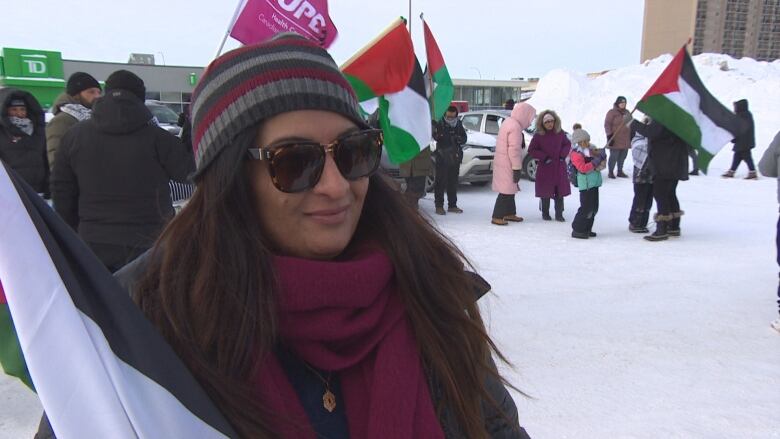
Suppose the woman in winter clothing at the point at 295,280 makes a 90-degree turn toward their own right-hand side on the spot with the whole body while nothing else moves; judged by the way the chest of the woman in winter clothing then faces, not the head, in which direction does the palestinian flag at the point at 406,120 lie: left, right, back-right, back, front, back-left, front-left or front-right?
back-right

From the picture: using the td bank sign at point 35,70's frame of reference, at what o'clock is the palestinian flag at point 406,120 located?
The palestinian flag is roughly at 12 o'clock from the td bank sign.

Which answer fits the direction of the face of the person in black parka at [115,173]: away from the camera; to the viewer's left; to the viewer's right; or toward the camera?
away from the camera

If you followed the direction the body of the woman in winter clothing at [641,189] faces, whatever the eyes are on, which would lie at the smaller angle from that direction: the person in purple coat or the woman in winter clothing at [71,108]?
the person in purple coat

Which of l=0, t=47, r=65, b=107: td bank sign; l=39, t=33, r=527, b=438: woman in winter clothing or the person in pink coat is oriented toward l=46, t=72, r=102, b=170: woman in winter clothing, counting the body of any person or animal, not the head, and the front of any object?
the td bank sign

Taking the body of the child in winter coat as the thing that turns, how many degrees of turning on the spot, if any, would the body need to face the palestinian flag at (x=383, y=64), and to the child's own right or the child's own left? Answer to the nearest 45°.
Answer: approximately 90° to the child's own right

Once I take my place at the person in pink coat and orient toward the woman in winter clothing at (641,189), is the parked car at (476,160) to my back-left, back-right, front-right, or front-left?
back-left

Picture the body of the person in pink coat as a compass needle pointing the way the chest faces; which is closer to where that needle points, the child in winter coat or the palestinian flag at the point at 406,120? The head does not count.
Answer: the child in winter coat
